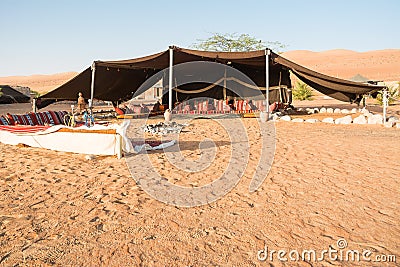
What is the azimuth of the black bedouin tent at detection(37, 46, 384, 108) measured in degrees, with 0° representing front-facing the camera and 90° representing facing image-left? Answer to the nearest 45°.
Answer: approximately 0°

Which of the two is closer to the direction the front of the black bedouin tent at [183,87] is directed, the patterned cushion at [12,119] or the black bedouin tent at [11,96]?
the patterned cushion

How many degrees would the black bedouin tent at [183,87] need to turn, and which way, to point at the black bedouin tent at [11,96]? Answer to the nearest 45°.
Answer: approximately 135° to its right

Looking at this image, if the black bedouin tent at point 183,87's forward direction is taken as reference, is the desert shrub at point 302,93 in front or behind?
behind

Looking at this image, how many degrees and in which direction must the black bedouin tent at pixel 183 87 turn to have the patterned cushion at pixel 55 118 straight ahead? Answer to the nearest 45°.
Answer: approximately 45° to its right

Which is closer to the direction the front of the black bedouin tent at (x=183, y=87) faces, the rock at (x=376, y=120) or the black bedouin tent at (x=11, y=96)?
the rock

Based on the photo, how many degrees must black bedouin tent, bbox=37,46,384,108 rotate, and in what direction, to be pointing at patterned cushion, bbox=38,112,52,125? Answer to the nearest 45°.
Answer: approximately 45° to its right
